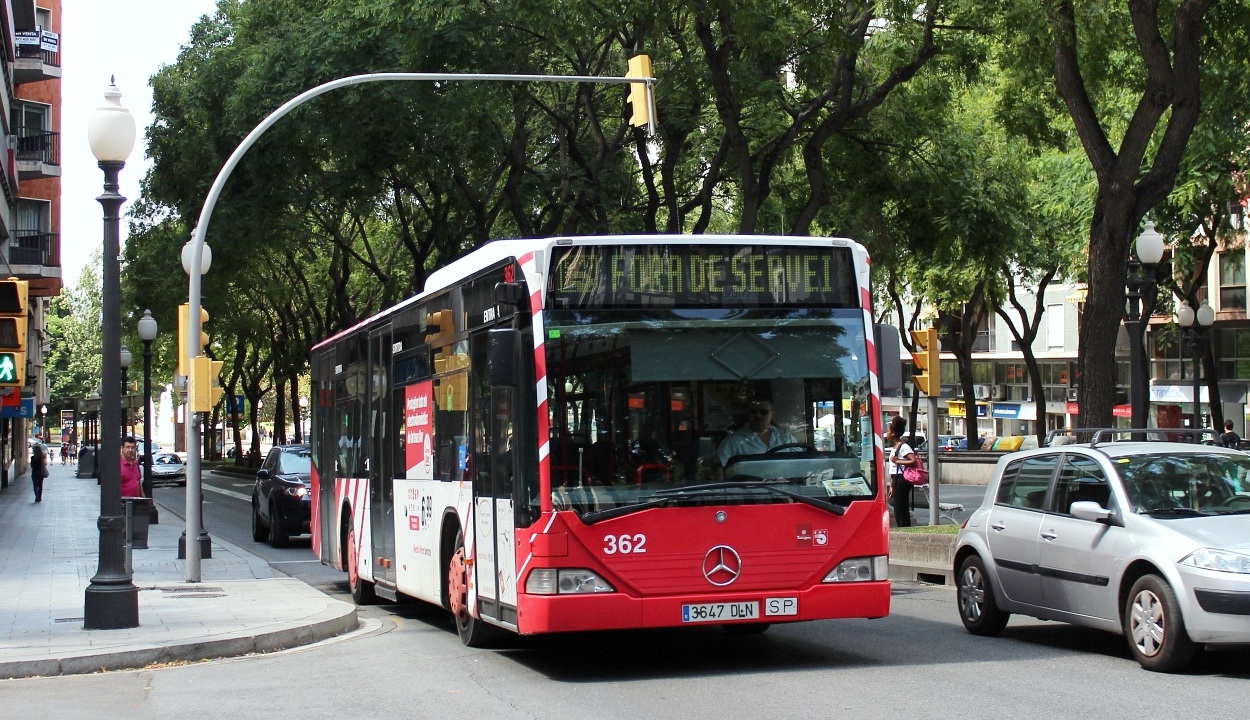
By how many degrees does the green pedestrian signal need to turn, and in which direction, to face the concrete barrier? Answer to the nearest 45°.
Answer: approximately 90° to its left

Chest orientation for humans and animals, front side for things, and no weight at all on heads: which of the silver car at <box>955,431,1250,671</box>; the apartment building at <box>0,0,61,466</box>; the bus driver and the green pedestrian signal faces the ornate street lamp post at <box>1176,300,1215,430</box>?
the apartment building

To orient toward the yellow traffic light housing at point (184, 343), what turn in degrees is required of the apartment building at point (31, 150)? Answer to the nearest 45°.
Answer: approximately 45° to its right

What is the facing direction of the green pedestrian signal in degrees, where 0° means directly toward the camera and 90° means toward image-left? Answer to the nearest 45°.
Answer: approximately 0°

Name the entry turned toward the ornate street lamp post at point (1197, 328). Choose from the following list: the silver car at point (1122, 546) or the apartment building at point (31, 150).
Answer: the apartment building

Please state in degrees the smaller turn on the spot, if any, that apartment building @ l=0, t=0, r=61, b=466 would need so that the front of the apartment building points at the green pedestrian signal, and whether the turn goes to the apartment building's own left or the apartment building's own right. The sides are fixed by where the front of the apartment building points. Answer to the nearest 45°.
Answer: approximately 45° to the apartment building's own right

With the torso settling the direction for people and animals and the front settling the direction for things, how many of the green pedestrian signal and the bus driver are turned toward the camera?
2

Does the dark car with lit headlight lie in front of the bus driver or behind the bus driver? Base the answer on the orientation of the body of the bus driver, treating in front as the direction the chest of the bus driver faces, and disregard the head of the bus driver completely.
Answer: behind

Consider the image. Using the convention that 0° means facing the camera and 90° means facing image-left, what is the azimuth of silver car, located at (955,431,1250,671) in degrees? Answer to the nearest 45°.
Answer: approximately 315°

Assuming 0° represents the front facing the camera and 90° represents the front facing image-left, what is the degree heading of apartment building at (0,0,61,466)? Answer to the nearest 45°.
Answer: approximately 315°

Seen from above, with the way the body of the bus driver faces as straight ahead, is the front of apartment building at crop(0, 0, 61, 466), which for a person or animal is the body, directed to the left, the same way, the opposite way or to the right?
to the left
